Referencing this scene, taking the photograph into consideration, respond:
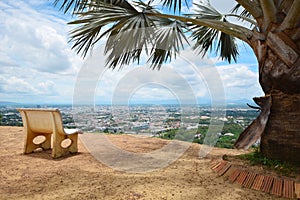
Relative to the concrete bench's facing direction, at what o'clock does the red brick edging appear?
The red brick edging is roughly at 3 o'clock from the concrete bench.

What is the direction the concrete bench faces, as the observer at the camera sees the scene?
facing away from the viewer and to the right of the viewer

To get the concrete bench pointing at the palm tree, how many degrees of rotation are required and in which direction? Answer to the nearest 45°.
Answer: approximately 90° to its right
